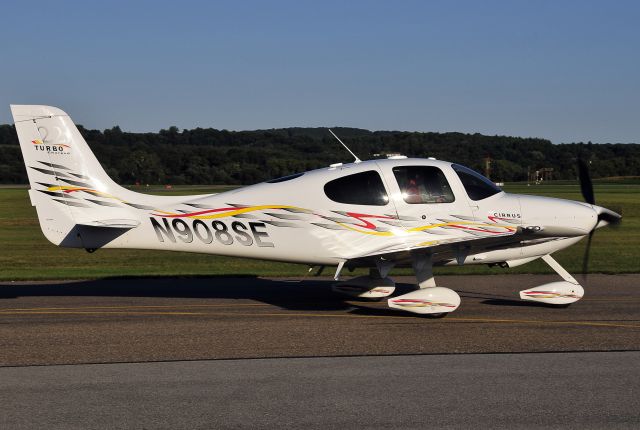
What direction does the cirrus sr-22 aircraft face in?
to the viewer's right
